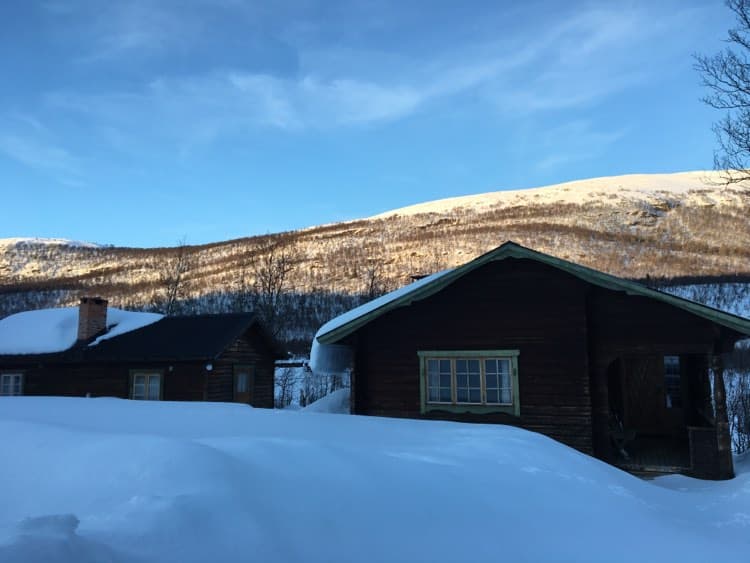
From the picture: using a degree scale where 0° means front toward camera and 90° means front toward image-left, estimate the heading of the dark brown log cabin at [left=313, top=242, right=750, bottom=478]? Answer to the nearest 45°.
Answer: approximately 0°

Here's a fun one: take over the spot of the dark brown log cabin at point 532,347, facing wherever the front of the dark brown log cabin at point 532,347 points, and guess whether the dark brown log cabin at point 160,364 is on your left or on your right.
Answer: on your right
